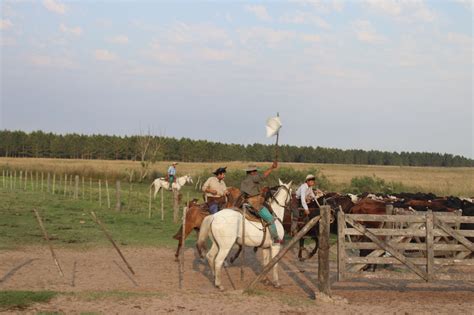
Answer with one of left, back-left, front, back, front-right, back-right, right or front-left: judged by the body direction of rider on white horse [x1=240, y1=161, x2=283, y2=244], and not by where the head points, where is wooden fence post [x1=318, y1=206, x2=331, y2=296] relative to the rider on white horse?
front-right

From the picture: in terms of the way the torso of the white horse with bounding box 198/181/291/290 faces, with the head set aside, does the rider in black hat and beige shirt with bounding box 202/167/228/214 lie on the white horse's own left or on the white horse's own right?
on the white horse's own left

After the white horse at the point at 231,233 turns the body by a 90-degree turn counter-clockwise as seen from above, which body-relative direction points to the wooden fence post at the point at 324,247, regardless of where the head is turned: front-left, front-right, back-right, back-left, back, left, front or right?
back-right

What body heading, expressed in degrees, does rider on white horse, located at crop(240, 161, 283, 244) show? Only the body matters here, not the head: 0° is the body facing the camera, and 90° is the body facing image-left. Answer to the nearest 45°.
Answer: approximately 270°

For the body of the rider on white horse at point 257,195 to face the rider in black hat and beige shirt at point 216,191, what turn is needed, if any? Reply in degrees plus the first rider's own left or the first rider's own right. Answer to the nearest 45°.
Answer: approximately 90° to the first rider's own left

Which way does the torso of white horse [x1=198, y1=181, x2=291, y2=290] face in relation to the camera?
to the viewer's right

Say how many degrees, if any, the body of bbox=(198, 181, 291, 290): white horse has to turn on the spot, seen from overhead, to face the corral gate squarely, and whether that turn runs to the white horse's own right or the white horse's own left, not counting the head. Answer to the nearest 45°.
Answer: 0° — it already faces it

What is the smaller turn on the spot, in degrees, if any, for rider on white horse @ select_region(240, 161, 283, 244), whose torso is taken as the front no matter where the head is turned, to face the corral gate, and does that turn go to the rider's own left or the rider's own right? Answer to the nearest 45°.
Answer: approximately 45° to the rider's own right
